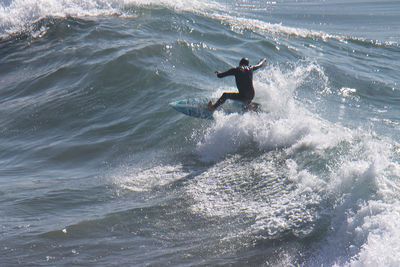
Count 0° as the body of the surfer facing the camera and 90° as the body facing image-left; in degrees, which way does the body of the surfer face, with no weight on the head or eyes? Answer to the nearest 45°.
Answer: approximately 135°

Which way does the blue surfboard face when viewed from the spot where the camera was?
facing to the left of the viewer
